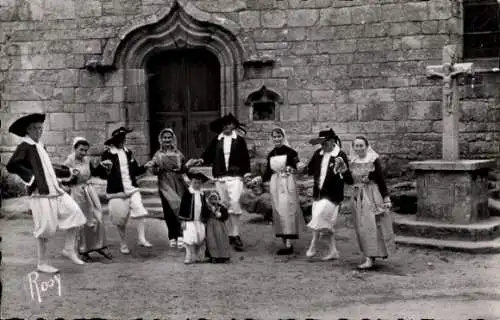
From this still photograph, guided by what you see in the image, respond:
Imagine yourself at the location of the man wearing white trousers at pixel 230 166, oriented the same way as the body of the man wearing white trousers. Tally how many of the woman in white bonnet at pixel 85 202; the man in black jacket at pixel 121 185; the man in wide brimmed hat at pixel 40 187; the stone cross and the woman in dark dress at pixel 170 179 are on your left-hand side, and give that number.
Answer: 1

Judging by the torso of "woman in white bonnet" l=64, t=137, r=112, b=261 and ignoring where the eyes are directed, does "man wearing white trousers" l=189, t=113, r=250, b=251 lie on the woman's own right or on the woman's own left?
on the woman's own left

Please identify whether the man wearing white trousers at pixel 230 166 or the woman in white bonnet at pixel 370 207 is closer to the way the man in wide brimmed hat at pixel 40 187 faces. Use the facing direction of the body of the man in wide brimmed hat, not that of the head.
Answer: the woman in white bonnet

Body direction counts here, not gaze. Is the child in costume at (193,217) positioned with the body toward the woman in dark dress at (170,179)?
no

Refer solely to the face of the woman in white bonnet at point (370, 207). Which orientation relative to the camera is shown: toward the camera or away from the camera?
toward the camera

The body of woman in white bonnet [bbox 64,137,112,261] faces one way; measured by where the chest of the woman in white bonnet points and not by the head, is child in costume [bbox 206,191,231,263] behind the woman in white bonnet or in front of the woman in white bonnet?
in front

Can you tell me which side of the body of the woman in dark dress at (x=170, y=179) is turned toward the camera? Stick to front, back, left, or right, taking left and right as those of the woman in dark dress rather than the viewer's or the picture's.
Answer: front

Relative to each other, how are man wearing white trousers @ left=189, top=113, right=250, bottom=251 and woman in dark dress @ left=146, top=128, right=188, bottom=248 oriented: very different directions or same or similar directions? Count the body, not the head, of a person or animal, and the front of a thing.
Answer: same or similar directions

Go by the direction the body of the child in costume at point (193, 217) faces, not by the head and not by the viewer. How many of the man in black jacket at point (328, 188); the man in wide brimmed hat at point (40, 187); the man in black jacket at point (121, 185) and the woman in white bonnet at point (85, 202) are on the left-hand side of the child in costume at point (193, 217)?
1

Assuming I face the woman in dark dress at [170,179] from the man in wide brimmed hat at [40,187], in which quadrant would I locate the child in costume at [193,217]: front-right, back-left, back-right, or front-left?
front-right

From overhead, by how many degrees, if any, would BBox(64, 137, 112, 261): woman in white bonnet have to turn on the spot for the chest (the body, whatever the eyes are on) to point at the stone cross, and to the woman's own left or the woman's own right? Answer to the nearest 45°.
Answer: approximately 45° to the woman's own left

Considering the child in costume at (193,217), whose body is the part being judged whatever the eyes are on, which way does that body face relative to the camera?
toward the camera

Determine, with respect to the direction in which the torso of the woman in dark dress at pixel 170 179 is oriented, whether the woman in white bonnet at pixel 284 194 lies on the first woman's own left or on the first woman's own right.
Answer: on the first woman's own left

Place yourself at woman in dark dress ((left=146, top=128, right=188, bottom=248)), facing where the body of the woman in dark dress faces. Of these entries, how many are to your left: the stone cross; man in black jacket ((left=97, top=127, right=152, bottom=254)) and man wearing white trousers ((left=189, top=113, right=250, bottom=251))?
2

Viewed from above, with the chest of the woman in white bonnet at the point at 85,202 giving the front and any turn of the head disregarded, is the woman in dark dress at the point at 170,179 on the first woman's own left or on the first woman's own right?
on the first woman's own left

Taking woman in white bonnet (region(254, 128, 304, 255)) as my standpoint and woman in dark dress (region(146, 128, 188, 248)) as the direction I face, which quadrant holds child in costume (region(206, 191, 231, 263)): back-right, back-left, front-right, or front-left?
front-left

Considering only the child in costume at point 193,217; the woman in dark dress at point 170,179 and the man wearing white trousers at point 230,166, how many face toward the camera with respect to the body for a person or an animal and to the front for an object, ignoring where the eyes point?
3
